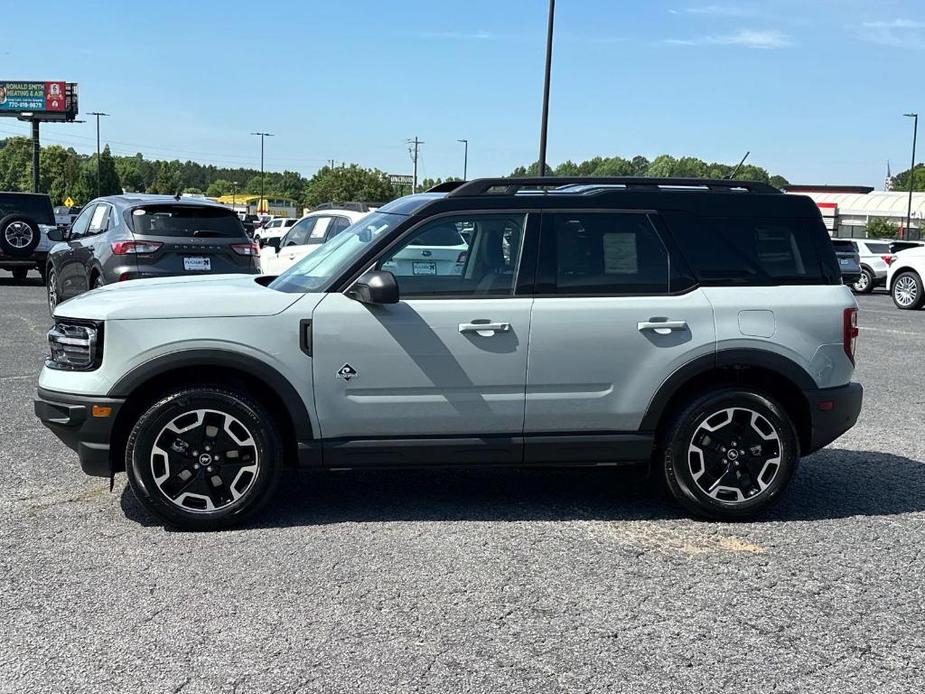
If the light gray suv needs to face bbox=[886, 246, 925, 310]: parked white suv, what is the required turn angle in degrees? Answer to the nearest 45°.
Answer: approximately 135° to its right

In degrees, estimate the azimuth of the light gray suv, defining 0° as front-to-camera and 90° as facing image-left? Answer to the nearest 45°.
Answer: approximately 90°
